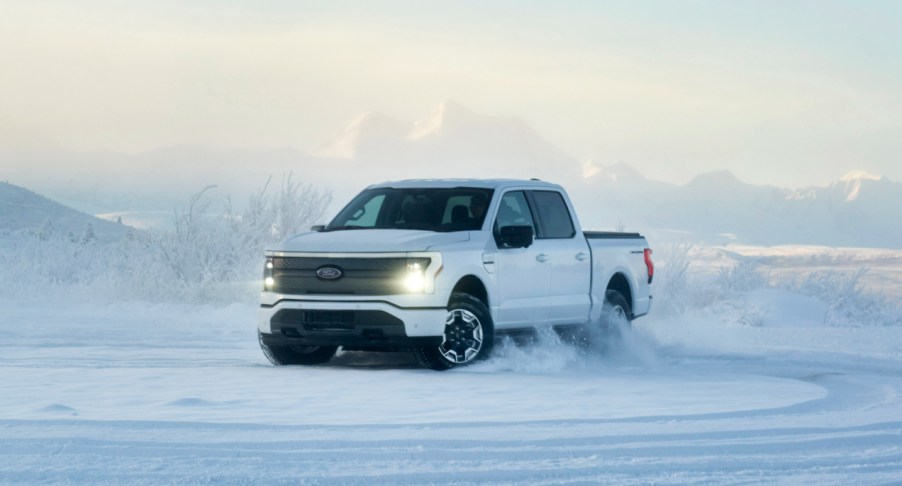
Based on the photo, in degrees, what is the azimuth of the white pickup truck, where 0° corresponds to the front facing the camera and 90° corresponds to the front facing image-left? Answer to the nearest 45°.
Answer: approximately 45°

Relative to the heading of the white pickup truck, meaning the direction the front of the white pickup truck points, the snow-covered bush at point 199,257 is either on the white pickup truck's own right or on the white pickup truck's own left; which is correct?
on the white pickup truck's own right
